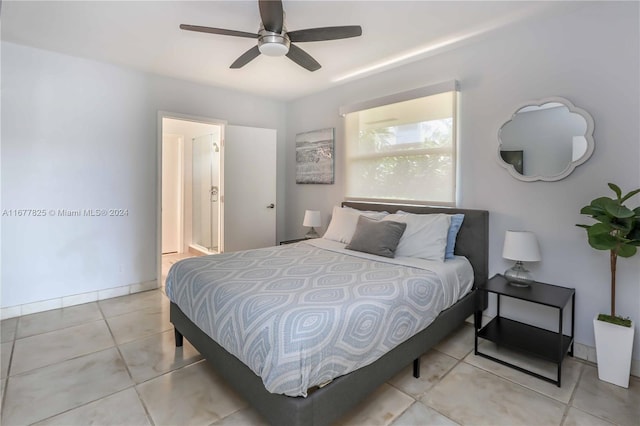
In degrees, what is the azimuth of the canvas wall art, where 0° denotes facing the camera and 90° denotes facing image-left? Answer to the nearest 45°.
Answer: approximately 45°

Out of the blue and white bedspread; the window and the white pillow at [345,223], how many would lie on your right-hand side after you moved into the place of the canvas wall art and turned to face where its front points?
0

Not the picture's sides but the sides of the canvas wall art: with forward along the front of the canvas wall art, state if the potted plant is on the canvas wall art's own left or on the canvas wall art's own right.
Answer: on the canvas wall art's own left

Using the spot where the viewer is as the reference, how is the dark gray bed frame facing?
facing the viewer and to the left of the viewer

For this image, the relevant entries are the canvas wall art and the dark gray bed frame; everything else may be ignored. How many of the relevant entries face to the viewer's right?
0

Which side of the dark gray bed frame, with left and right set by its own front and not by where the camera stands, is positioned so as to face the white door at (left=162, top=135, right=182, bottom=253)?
right

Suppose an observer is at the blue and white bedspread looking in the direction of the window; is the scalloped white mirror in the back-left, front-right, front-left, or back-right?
front-right

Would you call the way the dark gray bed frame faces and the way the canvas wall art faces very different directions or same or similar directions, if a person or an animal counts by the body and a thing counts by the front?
same or similar directions

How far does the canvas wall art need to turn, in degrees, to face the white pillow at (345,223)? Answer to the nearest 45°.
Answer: approximately 45° to its left

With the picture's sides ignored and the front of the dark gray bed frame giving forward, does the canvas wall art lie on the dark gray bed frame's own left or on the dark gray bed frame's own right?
on the dark gray bed frame's own right

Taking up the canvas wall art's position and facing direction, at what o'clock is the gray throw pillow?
The gray throw pillow is roughly at 10 o'clock from the canvas wall art.

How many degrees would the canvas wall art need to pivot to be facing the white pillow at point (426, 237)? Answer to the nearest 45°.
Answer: approximately 90° to its left

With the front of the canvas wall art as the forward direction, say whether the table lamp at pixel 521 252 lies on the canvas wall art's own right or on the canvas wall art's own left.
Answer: on the canvas wall art's own left

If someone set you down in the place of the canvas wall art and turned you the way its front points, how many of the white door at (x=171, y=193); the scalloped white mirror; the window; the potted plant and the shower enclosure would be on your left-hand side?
3

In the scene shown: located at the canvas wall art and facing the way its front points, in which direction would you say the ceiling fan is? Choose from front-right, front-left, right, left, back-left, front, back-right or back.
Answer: front-left

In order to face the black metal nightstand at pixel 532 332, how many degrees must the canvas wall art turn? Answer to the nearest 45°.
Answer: approximately 90° to its left

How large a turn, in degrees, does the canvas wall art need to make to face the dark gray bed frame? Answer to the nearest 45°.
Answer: approximately 45° to its left

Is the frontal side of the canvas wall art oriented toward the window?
no

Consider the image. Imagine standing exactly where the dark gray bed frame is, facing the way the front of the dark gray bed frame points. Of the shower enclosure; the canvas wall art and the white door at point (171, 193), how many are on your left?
0

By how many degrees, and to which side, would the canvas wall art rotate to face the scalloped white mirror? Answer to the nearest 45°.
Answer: approximately 90° to its left
